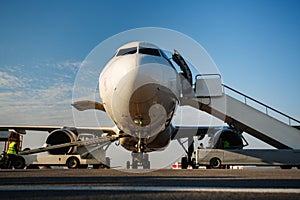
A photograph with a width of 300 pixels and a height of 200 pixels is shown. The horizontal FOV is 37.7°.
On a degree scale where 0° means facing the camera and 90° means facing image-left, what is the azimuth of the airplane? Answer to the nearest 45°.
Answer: approximately 0°

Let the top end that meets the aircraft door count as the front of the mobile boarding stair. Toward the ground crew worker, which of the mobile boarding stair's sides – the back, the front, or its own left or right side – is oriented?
front

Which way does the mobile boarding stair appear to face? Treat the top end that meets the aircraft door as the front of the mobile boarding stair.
to the viewer's left

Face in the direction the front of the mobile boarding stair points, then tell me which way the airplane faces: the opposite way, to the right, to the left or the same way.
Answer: to the left

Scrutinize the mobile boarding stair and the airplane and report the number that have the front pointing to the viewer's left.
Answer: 1

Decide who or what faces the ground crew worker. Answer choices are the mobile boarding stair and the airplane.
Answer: the mobile boarding stair
